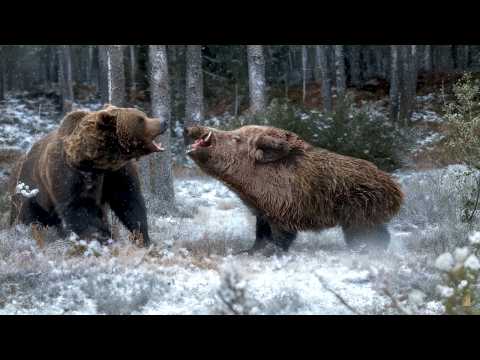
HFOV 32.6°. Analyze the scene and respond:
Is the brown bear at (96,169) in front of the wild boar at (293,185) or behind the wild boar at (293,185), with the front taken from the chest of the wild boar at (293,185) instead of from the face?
in front

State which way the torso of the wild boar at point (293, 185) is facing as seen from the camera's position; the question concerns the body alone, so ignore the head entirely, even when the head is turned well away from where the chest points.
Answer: to the viewer's left

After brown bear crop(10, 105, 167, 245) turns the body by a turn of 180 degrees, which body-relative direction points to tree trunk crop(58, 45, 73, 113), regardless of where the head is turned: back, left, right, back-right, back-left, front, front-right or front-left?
front-right

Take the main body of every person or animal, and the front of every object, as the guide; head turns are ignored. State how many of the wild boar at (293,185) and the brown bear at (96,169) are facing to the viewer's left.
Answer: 1

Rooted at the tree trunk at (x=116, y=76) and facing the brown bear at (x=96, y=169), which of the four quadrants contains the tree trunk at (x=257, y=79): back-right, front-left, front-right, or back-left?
back-left

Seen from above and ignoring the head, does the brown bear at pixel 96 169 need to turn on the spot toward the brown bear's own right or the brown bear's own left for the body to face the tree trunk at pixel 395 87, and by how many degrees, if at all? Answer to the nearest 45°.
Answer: approximately 90° to the brown bear's own left

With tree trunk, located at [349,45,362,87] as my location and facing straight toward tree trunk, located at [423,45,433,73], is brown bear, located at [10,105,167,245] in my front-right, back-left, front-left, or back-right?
back-right

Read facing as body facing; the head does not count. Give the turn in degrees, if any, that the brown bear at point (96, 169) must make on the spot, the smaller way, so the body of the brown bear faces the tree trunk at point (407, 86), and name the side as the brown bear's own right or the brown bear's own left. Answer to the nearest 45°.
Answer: approximately 90° to the brown bear's own left

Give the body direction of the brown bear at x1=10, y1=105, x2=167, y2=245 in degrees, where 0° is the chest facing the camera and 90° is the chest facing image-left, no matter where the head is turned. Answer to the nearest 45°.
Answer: approximately 315°

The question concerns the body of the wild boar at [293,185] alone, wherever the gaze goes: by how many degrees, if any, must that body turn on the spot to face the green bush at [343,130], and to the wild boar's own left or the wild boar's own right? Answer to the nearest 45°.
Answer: approximately 90° to the wild boar's own right

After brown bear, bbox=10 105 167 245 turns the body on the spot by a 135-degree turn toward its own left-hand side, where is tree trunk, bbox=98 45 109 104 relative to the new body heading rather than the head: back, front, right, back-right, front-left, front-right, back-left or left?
front

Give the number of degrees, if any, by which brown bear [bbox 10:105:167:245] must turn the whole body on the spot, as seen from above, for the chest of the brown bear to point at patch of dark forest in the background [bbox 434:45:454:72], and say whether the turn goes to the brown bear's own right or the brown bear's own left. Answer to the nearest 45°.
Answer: approximately 90° to the brown bear's own left
